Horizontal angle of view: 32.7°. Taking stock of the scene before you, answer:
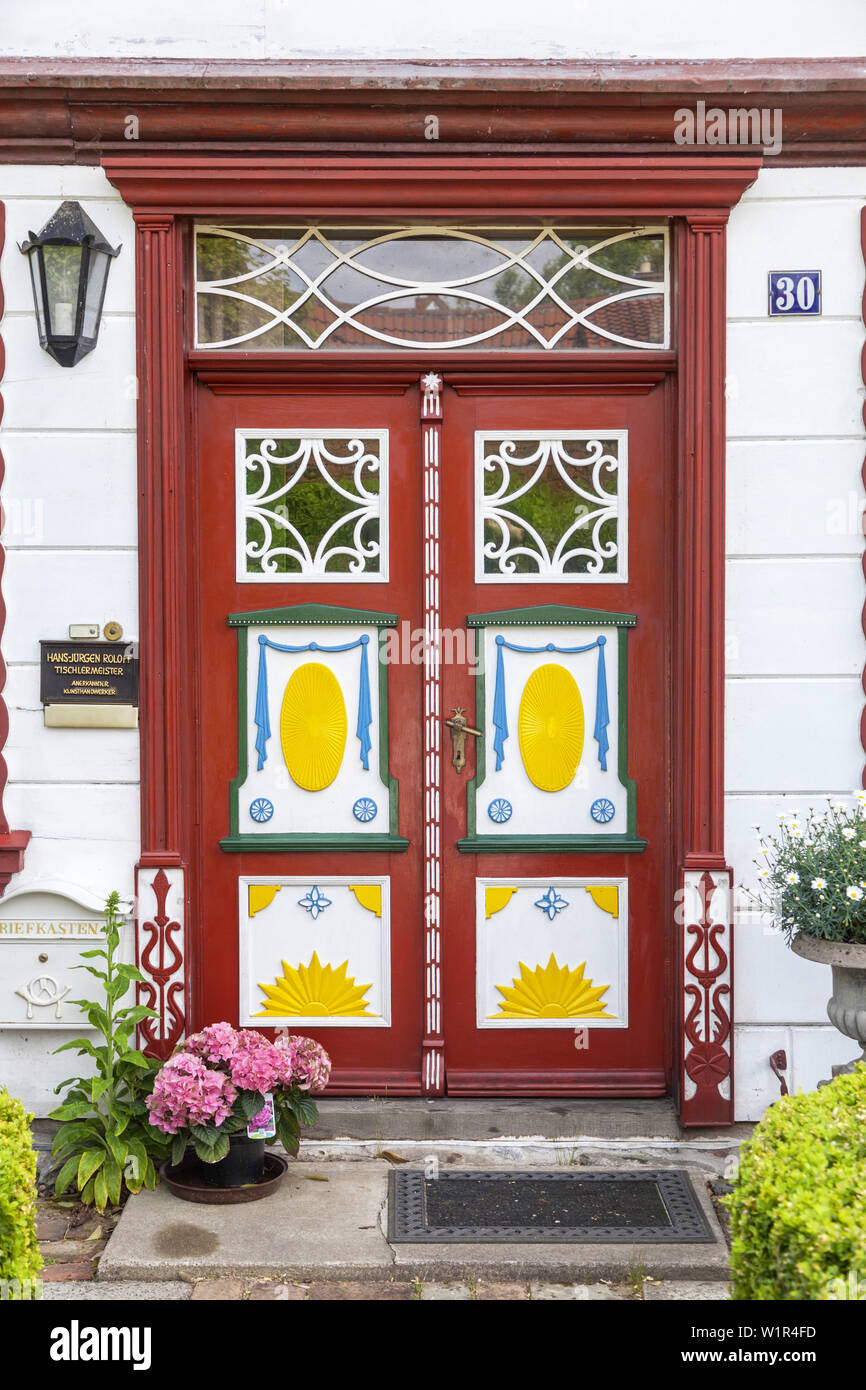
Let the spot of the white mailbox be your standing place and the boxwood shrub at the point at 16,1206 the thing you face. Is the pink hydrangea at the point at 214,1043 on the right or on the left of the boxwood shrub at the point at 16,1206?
left

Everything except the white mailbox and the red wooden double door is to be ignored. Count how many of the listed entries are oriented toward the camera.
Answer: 2

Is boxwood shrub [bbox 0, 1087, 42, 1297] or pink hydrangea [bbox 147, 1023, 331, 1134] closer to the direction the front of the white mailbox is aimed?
the boxwood shrub

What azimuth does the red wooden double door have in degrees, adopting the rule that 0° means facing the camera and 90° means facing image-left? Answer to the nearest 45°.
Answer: approximately 0°

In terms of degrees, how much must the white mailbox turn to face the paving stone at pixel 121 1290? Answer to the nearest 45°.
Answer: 0° — it already faces it

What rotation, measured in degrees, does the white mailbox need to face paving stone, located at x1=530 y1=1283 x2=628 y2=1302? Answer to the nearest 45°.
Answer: approximately 45° to its left

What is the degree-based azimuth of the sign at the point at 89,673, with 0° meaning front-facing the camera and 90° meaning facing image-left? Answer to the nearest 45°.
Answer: approximately 0°
